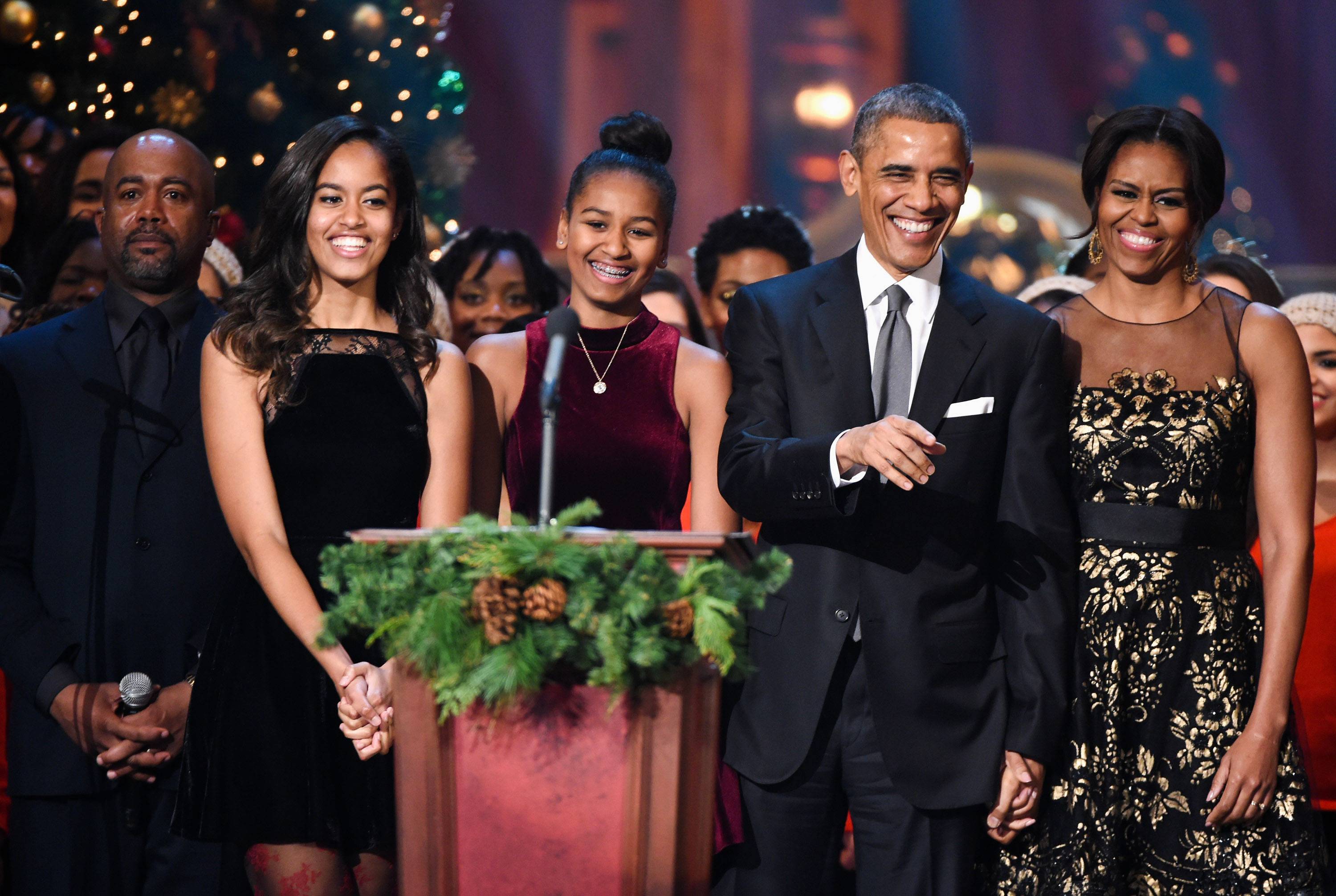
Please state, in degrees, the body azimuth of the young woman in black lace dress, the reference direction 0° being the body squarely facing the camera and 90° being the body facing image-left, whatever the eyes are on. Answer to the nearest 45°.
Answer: approximately 315°

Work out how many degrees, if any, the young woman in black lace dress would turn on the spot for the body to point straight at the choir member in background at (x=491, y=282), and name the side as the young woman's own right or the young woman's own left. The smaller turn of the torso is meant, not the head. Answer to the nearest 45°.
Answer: approximately 135° to the young woman's own left

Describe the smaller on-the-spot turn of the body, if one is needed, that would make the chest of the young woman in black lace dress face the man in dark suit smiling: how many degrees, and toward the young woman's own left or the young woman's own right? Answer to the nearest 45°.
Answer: approximately 45° to the young woman's own left

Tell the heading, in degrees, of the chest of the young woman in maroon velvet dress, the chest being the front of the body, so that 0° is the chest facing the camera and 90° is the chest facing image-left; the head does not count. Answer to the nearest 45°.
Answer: approximately 0°

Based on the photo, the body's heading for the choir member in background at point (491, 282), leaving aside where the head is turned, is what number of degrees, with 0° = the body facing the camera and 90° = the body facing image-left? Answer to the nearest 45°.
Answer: approximately 0°

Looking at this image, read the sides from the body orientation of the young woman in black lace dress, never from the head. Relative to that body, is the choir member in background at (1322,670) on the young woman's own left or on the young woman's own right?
on the young woman's own left

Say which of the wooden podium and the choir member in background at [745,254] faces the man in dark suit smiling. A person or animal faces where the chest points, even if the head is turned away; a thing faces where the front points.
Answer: the choir member in background

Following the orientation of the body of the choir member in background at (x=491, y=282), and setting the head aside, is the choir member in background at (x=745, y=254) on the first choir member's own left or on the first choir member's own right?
on the first choir member's own left
